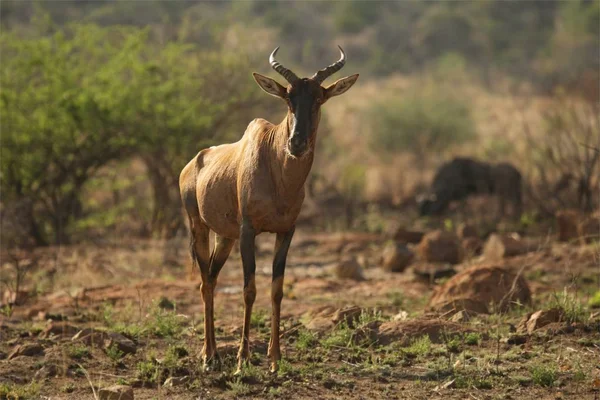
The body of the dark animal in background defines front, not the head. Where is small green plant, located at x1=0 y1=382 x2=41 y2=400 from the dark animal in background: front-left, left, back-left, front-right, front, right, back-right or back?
left

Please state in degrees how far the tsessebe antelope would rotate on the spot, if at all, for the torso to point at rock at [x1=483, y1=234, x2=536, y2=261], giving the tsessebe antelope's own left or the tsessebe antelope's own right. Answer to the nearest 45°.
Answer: approximately 90° to the tsessebe antelope's own left

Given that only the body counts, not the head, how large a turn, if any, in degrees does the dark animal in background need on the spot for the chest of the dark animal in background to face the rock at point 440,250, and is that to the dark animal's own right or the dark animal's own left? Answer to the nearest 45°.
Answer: approximately 90° to the dark animal's own left

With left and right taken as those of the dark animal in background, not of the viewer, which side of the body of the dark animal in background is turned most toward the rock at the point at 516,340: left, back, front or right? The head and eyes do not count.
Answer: left

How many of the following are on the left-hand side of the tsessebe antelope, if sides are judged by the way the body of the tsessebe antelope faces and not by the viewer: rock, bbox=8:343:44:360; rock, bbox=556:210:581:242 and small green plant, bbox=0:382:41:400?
1

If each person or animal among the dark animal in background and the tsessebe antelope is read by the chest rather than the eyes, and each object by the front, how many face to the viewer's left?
1

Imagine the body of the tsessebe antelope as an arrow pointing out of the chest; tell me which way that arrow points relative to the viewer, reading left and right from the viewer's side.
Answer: facing the viewer and to the right of the viewer

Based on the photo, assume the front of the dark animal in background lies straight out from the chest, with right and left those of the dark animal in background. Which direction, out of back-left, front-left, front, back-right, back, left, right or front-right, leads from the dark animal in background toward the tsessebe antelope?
left

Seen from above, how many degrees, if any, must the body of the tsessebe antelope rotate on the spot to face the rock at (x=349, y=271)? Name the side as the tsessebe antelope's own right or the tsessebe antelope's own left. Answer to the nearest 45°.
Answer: approximately 135° to the tsessebe antelope's own left

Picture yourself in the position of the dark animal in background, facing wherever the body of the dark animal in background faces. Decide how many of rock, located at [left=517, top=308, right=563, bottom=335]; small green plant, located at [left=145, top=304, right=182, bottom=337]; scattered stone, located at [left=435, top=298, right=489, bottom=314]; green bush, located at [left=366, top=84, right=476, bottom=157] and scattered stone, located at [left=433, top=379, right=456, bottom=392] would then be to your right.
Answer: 1

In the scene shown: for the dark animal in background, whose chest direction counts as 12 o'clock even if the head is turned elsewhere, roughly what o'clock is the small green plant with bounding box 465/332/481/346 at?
The small green plant is roughly at 9 o'clock from the dark animal in background.

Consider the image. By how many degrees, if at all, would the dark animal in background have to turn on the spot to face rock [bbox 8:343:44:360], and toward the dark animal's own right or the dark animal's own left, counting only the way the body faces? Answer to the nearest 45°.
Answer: approximately 90° to the dark animal's own left

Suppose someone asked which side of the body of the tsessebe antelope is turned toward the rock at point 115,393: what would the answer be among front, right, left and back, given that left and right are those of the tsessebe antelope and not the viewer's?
right

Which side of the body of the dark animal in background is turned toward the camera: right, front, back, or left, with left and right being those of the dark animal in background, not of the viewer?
left

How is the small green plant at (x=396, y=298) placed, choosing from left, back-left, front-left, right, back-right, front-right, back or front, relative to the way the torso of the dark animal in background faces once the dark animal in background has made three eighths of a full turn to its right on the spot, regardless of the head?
back-right

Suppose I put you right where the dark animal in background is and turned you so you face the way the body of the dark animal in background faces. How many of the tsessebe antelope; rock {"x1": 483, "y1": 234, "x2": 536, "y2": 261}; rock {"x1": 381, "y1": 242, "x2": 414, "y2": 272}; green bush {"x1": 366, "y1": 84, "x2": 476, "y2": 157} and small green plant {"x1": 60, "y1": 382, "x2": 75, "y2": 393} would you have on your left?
4

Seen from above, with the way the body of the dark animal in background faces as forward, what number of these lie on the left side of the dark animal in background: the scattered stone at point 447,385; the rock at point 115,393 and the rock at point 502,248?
3

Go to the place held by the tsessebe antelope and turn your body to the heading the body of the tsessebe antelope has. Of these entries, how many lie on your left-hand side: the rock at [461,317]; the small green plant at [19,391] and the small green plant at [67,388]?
1

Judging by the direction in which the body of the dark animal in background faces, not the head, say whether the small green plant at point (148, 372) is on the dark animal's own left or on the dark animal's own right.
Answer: on the dark animal's own left
